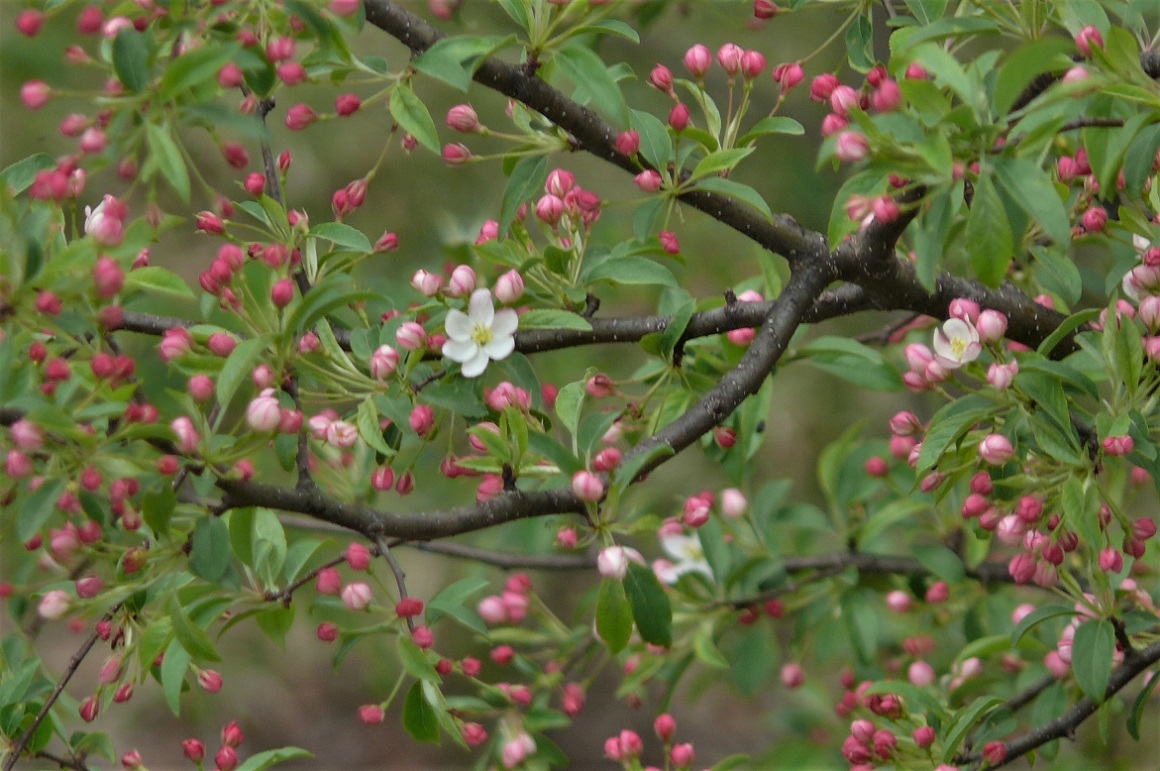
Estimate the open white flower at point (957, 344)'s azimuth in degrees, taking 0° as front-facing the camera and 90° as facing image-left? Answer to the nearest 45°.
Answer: approximately 0°
